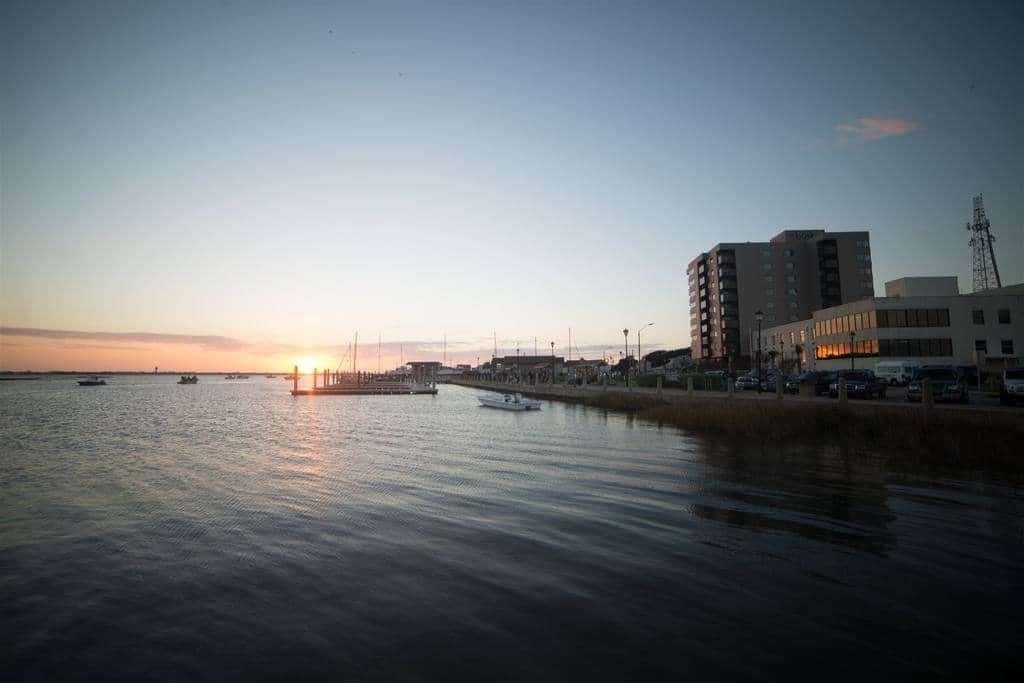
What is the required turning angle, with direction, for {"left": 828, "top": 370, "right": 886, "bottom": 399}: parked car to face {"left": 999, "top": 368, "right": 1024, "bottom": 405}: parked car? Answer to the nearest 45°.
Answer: approximately 90° to its left

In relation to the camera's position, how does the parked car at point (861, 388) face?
facing the viewer and to the left of the viewer
